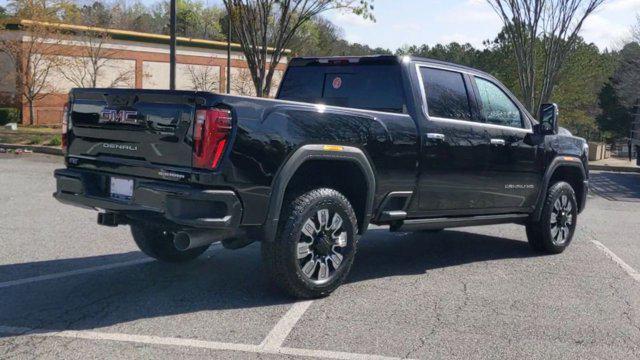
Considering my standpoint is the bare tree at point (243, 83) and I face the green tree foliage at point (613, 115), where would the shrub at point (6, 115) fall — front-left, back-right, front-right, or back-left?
back-right

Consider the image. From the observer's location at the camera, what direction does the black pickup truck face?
facing away from the viewer and to the right of the viewer

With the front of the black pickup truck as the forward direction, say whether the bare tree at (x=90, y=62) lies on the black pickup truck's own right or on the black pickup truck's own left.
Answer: on the black pickup truck's own left

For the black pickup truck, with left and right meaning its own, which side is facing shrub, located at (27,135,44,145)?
left

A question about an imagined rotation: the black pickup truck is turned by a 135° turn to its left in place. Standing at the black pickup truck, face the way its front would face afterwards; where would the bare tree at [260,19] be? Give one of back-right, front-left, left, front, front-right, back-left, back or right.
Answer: right

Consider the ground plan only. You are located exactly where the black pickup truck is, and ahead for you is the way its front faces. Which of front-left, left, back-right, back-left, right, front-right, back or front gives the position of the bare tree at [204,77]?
front-left

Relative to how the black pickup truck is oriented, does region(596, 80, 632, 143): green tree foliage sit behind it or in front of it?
in front

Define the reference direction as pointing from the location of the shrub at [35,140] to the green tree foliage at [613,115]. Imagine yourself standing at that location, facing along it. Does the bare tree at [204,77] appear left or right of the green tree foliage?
left

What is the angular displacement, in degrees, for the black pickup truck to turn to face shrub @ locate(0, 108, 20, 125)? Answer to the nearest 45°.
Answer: approximately 90° to its left

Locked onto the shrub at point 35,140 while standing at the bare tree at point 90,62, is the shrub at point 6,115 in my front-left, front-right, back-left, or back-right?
front-right

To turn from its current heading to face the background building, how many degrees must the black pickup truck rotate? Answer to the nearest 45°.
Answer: approximately 45° to its left

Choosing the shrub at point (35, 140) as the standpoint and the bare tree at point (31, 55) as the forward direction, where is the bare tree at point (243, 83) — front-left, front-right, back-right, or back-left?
front-right
